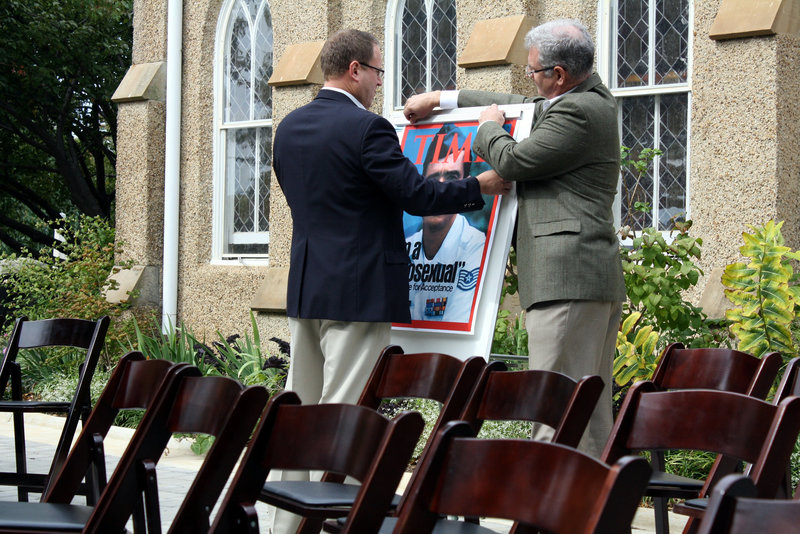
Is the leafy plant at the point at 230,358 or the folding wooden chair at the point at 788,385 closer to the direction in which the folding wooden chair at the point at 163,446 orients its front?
the leafy plant

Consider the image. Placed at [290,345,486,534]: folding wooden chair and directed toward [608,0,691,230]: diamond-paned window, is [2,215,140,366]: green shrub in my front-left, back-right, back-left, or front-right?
front-left

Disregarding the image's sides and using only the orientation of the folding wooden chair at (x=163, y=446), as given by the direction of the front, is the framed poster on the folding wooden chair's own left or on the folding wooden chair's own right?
on the folding wooden chair's own right

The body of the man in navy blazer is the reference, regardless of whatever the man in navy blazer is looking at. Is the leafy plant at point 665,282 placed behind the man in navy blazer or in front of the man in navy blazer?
in front

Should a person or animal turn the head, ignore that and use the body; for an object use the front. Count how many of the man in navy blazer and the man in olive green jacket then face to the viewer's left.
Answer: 1

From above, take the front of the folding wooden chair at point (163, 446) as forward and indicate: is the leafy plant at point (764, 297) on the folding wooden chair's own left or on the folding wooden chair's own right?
on the folding wooden chair's own right

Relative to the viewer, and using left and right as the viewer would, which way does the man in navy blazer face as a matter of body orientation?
facing away from the viewer and to the right of the viewer

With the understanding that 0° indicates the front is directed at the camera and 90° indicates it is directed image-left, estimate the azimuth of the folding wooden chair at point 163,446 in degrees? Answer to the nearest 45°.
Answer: approximately 135°

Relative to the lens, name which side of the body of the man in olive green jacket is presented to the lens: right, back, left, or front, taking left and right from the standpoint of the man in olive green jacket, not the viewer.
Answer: left

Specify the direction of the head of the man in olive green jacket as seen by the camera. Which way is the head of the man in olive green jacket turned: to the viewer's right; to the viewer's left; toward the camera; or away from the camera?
to the viewer's left

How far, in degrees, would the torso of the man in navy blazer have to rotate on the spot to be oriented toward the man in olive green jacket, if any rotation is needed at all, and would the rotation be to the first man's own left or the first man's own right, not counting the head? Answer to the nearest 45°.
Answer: approximately 45° to the first man's own right

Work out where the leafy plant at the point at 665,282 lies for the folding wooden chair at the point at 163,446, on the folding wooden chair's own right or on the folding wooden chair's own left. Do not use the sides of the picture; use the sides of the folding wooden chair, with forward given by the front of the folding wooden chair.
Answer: on the folding wooden chair's own right

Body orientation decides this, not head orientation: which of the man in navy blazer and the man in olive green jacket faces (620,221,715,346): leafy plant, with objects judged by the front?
the man in navy blazer

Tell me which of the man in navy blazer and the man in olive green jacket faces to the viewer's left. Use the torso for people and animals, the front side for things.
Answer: the man in olive green jacket

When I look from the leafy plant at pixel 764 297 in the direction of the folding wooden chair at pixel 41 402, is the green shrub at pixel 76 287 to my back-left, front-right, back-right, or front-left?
front-right

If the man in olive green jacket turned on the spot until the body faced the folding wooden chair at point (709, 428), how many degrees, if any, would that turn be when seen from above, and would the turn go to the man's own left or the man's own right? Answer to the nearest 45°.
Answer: approximately 90° to the man's own left
